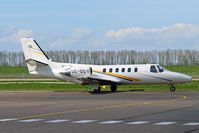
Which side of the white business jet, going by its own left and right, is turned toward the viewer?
right
